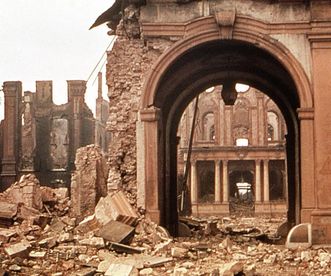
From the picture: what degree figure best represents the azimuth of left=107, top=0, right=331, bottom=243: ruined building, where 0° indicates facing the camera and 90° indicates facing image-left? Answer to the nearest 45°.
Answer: approximately 0°

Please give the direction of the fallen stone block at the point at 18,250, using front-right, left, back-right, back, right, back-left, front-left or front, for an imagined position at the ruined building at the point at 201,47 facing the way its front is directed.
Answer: front-right

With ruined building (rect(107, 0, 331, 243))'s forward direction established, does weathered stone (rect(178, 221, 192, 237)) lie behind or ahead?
behind

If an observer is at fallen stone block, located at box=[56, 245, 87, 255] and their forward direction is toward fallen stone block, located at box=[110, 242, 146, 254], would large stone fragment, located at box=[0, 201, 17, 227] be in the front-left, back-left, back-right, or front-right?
back-left

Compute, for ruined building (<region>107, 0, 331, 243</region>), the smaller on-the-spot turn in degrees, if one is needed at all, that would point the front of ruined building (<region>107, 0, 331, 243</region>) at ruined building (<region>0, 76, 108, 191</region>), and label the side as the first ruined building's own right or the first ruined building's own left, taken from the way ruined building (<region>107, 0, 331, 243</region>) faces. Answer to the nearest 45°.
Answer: approximately 135° to the first ruined building's own right

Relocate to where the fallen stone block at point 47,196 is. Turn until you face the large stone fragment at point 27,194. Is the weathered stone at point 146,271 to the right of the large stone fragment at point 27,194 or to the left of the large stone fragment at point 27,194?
left
